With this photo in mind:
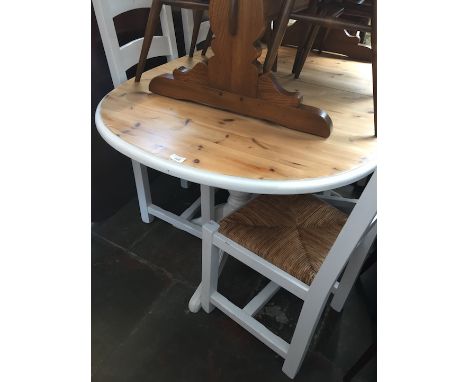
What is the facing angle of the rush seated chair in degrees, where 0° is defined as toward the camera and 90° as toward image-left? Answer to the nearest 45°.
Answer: approximately 135°

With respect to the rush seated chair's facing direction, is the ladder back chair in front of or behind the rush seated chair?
in front

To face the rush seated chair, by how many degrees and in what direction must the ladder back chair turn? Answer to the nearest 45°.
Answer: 0° — it already faces it

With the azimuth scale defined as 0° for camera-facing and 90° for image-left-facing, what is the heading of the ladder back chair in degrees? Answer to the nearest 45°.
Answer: approximately 315°
